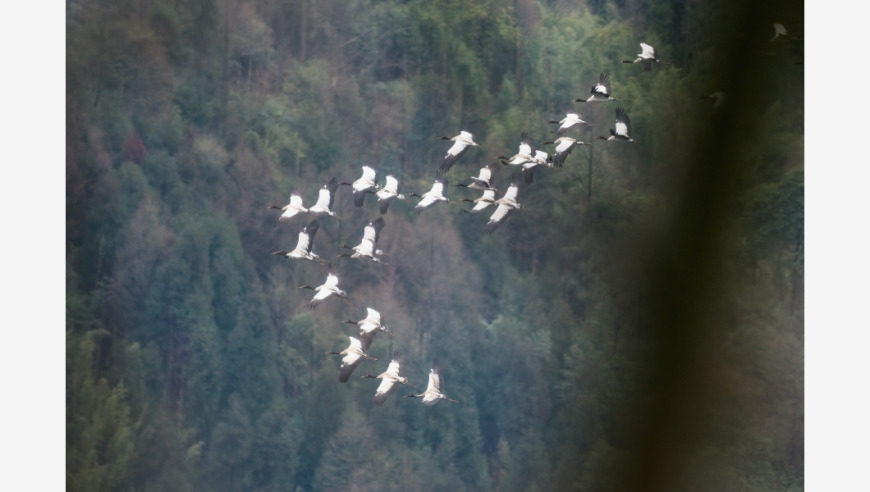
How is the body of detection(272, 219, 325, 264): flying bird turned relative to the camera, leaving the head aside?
to the viewer's left

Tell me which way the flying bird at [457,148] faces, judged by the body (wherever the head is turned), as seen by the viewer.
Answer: to the viewer's left

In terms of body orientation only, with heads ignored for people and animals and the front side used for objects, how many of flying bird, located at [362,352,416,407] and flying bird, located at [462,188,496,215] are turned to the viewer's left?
2

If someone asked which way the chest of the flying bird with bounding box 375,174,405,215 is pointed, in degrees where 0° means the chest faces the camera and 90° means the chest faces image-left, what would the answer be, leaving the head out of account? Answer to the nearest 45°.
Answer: approximately 90°

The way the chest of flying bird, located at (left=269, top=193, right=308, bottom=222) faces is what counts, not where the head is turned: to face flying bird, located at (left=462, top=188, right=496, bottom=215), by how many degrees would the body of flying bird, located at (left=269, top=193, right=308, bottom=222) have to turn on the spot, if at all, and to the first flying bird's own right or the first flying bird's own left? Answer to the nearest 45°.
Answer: approximately 180°

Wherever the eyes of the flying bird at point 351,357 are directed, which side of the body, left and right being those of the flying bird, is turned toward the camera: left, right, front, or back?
left

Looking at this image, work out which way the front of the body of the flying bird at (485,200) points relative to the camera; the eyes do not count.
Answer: to the viewer's left
